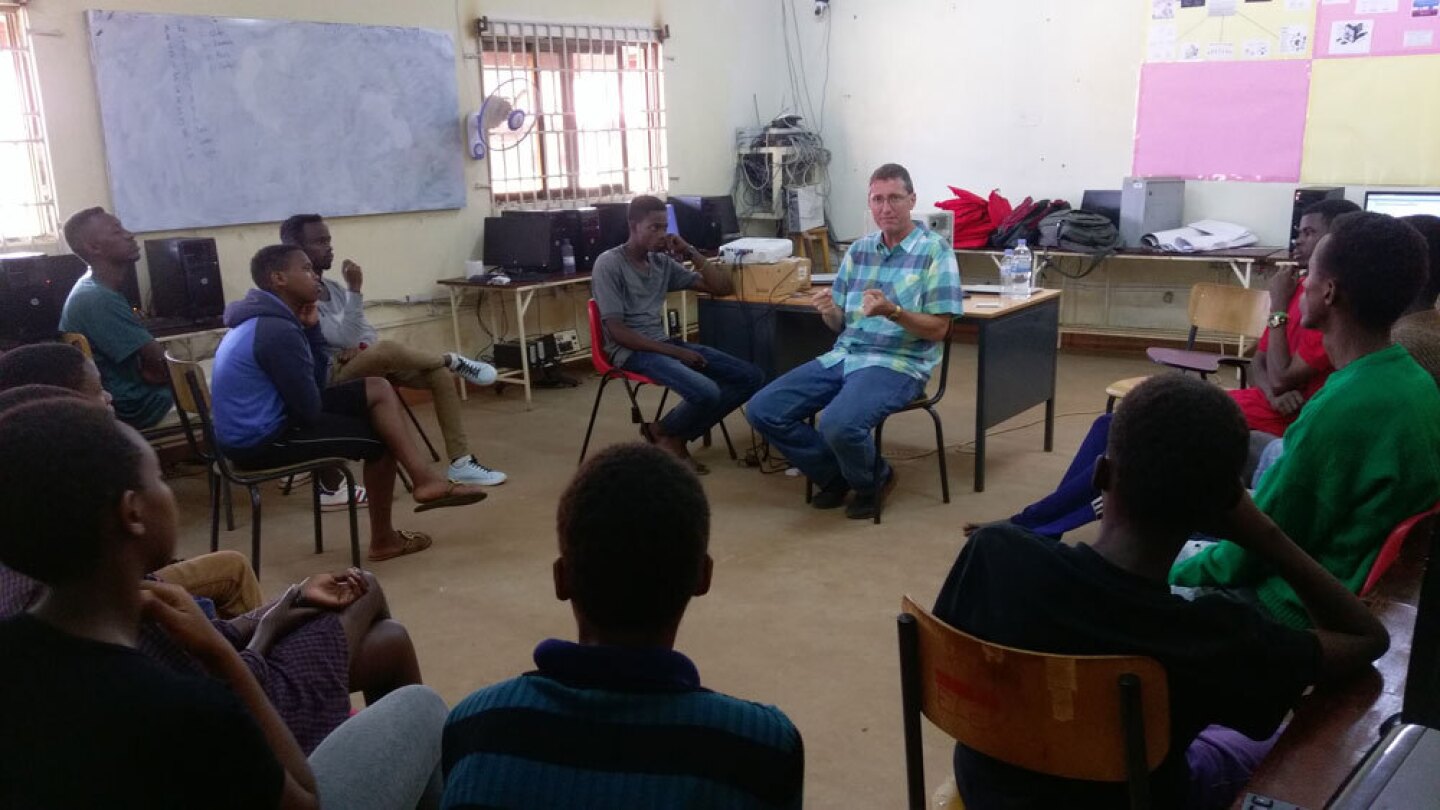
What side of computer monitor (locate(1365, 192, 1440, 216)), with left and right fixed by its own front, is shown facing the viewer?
front

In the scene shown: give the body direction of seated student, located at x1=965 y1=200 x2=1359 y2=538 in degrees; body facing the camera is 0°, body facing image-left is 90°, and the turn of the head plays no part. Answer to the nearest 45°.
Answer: approximately 45°

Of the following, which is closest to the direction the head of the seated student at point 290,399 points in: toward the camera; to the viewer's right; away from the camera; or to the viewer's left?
to the viewer's right

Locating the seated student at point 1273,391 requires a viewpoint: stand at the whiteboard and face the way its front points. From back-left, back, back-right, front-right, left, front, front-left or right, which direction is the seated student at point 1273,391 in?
front

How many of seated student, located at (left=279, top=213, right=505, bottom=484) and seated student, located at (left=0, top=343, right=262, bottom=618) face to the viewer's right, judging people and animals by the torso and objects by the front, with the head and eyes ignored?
2

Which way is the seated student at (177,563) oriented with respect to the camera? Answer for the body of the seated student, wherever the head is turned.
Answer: to the viewer's right

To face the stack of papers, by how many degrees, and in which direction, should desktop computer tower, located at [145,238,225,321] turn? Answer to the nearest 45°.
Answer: approximately 45° to its left

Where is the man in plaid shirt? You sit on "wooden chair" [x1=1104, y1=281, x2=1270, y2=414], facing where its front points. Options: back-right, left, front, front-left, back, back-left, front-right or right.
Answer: front

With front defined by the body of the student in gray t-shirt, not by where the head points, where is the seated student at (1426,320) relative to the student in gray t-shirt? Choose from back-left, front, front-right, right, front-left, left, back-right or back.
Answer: front

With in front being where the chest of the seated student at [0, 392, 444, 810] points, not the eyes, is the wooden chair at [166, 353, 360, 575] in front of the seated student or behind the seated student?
in front

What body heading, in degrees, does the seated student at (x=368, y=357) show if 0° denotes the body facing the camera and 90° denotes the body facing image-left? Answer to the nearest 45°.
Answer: approximately 270°

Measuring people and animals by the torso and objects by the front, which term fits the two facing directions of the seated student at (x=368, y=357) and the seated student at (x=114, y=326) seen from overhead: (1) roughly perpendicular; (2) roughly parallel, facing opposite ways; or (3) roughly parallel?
roughly parallel

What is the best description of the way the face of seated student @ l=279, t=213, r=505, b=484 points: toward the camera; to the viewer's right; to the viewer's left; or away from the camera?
to the viewer's right

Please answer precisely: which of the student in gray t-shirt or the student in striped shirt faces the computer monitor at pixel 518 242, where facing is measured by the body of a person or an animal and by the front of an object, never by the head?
the student in striped shirt

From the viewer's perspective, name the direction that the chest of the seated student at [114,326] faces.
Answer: to the viewer's right

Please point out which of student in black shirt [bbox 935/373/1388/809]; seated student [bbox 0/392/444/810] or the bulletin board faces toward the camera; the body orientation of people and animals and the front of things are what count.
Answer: the bulletin board

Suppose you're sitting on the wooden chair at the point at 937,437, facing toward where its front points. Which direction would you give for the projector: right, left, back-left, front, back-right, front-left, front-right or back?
right

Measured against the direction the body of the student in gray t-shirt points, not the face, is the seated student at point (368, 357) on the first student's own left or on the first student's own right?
on the first student's own right

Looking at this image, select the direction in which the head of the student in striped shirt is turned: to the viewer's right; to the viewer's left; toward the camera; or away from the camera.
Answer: away from the camera

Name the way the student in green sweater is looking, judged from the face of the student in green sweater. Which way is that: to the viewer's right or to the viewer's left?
to the viewer's left
